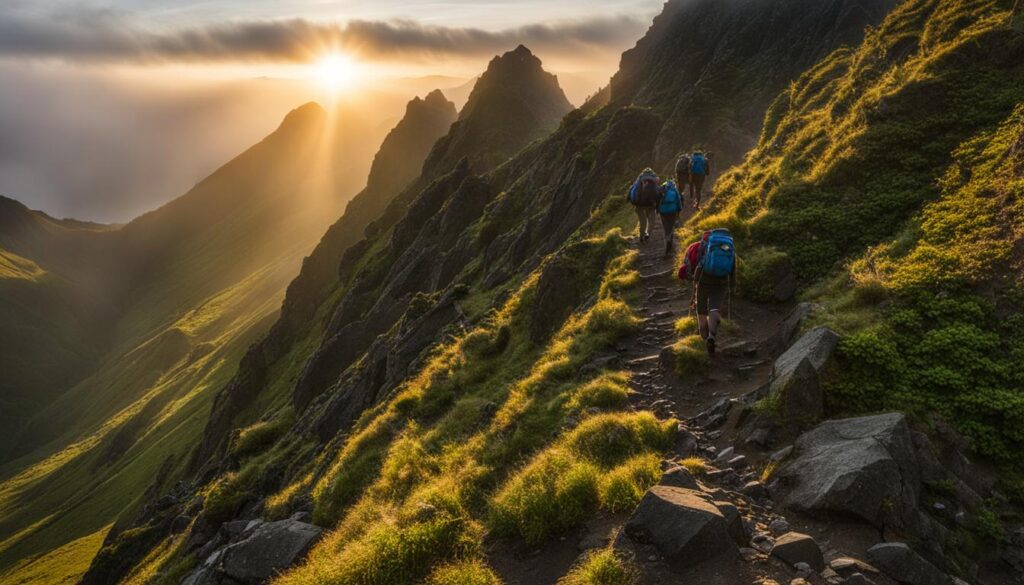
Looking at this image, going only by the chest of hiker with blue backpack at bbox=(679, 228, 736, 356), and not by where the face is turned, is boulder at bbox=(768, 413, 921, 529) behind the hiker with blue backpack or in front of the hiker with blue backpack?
behind

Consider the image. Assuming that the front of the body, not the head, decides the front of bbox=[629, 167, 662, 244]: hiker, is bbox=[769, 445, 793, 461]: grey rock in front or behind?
behind

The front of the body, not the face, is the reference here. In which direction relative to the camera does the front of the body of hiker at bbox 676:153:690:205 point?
away from the camera

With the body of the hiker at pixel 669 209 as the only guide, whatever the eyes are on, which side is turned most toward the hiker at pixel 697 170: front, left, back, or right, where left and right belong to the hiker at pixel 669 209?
front

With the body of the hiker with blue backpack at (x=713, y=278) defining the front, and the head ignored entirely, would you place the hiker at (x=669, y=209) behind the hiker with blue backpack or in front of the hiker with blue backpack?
in front

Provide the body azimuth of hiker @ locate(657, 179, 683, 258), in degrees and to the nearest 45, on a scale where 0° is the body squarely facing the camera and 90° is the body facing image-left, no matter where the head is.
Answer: approximately 180°

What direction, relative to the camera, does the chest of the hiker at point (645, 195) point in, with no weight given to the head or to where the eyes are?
away from the camera

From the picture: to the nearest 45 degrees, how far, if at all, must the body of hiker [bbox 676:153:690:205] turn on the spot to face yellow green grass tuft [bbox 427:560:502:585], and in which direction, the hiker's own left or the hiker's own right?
approximately 180°

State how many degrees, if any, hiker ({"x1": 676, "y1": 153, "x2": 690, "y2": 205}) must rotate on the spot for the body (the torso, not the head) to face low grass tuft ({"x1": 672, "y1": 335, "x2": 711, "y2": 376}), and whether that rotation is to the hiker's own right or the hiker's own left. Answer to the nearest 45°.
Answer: approximately 180°

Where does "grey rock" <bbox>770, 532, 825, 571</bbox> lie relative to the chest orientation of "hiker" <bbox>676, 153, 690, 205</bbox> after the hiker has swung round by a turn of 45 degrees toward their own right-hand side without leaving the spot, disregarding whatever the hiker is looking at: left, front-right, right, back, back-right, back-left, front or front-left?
back-right

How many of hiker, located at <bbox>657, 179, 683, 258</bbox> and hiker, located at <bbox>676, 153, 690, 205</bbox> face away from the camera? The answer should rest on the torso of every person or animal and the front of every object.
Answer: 2

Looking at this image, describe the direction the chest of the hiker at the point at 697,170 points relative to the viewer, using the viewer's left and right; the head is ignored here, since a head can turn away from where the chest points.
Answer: facing away from the viewer
